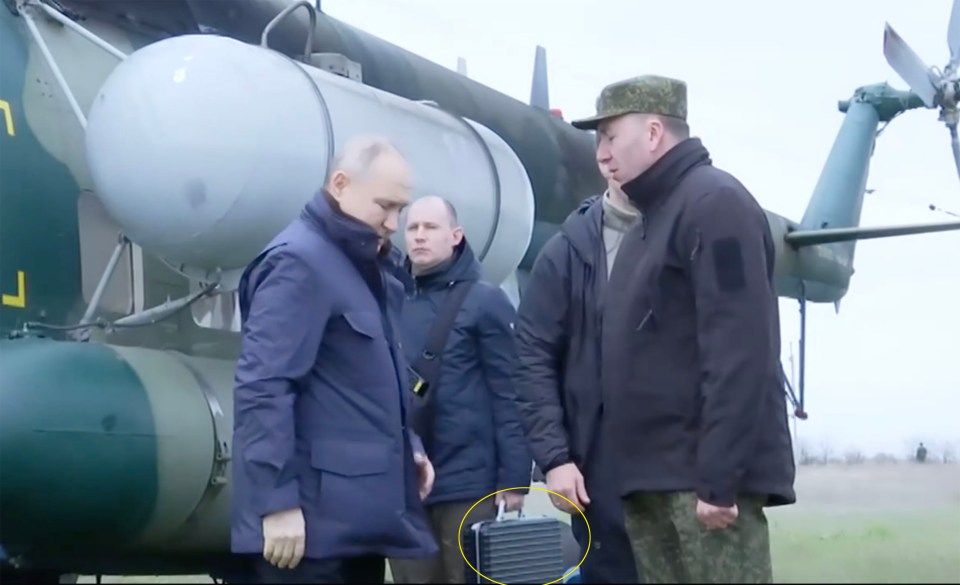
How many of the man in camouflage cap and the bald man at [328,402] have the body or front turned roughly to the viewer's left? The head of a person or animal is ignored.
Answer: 1

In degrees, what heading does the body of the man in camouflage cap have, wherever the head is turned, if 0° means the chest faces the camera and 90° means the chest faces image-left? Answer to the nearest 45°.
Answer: approximately 90°

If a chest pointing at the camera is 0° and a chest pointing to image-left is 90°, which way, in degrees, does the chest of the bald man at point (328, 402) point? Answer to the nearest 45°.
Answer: approximately 315°

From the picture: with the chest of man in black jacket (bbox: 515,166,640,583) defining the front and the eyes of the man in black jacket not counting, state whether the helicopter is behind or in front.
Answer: behind

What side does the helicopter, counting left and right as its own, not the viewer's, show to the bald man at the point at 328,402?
left

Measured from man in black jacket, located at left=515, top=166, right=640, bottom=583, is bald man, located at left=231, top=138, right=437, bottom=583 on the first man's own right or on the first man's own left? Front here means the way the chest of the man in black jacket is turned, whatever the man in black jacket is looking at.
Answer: on the first man's own right

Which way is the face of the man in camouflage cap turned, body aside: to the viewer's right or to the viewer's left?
to the viewer's left
